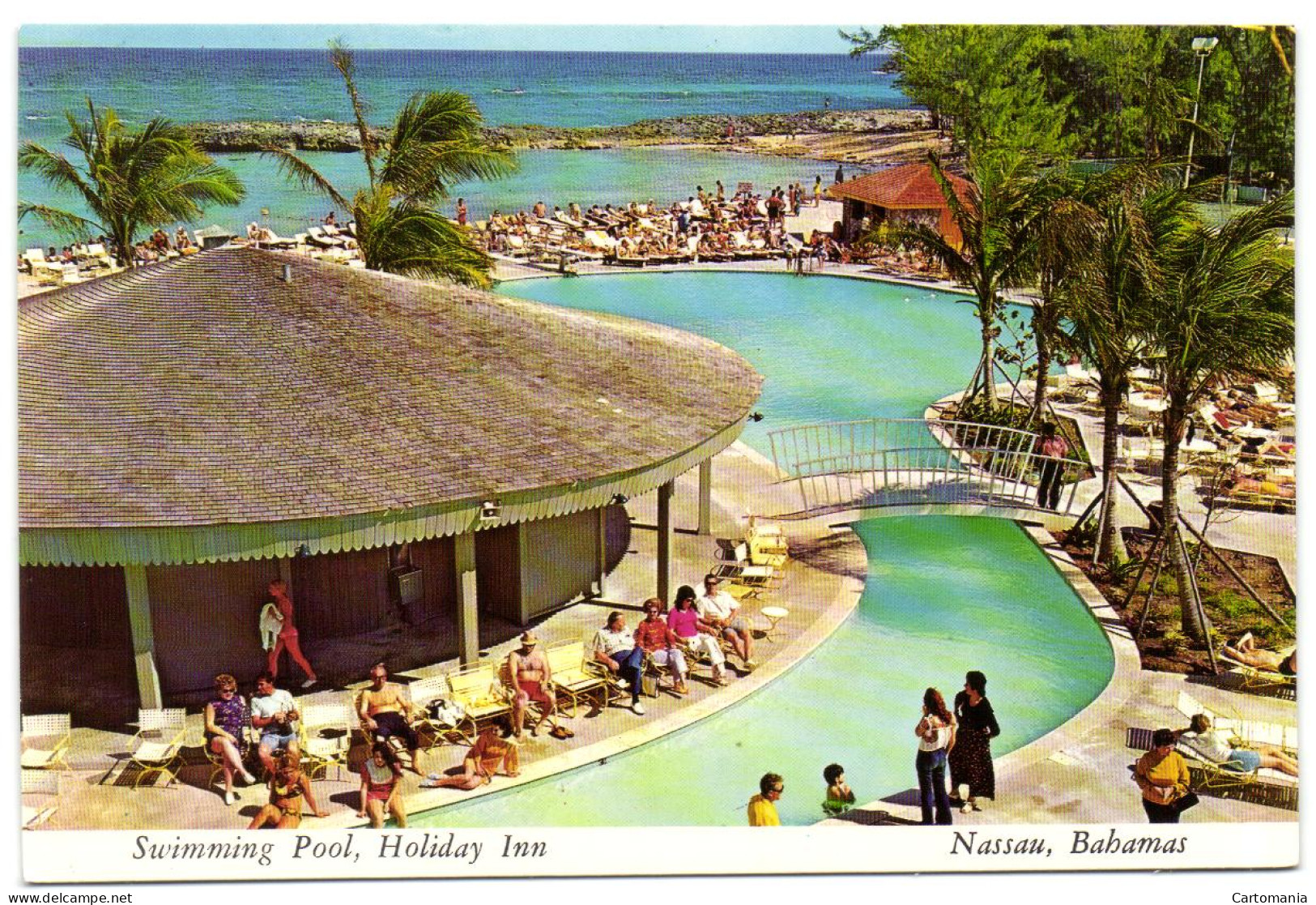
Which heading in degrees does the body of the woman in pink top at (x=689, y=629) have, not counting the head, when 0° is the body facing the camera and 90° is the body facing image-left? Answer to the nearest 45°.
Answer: approximately 315°

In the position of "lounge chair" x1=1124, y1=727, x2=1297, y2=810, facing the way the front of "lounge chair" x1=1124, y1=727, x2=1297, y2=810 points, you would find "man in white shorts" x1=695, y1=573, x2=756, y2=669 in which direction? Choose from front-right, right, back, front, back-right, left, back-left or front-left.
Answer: back

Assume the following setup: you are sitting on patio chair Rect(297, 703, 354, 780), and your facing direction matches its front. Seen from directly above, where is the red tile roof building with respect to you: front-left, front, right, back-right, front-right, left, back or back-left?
back-left

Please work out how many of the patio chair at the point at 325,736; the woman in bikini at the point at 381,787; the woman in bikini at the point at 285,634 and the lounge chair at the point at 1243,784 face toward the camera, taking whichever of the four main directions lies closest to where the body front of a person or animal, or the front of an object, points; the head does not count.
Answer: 2

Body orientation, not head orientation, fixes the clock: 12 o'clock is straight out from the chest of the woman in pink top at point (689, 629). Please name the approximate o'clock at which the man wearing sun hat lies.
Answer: The man wearing sun hat is roughly at 3 o'clock from the woman in pink top.

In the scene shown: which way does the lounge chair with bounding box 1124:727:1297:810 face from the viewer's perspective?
to the viewer's right
